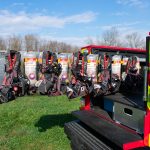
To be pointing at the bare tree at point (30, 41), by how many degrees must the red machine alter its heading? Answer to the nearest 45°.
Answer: approximately 45° to its left
